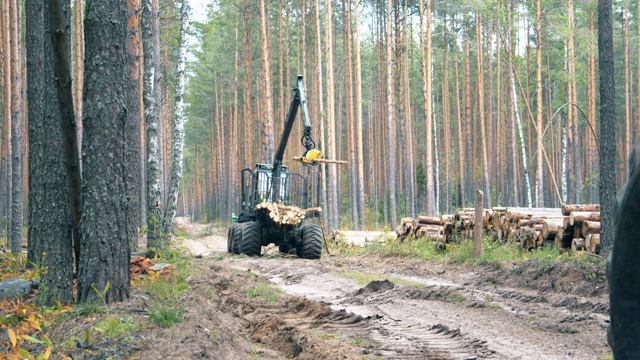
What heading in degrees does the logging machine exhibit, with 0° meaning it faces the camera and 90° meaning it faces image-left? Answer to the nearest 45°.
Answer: approximately 180°

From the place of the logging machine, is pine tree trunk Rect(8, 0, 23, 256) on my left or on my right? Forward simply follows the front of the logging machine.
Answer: on my left

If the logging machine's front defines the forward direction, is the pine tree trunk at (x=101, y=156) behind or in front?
behind

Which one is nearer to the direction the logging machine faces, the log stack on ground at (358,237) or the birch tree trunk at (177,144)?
the log stack on ground

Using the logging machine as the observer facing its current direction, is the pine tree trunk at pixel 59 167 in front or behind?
behind
